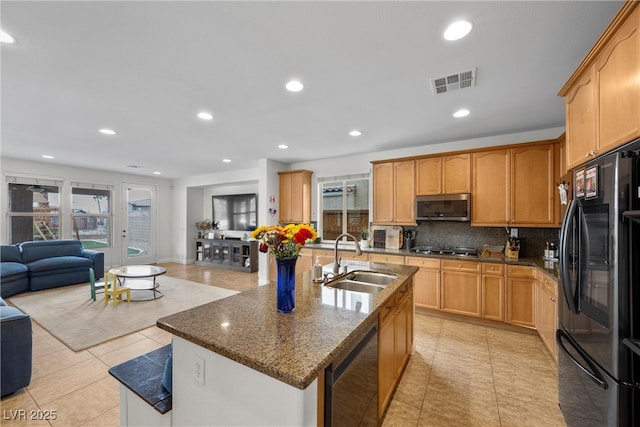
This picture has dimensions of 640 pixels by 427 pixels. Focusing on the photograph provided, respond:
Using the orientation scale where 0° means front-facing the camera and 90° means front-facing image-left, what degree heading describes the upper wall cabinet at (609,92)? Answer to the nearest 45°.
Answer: approximately 90°

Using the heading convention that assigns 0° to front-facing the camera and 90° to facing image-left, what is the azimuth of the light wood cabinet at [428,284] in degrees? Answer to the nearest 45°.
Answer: approximately 0°

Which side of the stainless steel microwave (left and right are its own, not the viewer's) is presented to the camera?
front

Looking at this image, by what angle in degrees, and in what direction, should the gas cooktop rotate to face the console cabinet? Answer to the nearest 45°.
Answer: approximately 90° to its right

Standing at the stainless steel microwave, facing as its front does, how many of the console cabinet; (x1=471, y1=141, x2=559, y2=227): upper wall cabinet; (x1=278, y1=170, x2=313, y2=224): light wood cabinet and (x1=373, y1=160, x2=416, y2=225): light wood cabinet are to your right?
3

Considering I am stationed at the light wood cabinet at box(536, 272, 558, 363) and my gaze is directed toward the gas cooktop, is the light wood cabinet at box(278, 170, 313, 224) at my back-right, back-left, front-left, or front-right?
front-left

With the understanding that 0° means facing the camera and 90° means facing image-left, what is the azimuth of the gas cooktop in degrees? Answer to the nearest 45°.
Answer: approximately 0°

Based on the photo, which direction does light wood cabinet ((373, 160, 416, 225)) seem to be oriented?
toward the camera

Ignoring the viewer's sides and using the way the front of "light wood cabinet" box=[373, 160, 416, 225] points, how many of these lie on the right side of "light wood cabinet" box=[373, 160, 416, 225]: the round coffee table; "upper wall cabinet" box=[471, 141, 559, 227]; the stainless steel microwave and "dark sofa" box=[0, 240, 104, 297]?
2

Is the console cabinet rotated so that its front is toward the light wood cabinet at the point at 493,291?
no

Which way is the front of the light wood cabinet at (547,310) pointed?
to the viewer's left

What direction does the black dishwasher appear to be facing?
to the viewer's right

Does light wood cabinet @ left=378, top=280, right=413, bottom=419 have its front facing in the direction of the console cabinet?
no

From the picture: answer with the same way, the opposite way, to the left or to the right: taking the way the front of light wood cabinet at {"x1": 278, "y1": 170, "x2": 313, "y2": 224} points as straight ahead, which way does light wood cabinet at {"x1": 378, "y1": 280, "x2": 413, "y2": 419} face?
to the left

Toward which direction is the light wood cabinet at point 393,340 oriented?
to the viewer's right

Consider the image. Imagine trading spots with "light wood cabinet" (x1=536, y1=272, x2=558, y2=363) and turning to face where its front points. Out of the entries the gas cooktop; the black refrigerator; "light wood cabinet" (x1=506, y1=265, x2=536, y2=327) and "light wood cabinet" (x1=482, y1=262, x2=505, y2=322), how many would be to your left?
1

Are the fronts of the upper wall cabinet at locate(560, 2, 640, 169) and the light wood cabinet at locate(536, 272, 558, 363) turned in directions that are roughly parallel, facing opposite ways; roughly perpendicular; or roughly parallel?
roughly parallel

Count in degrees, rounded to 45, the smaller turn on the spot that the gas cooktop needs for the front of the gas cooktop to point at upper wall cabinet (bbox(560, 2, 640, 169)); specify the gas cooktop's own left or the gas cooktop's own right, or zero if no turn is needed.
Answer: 0° — it already faces it
